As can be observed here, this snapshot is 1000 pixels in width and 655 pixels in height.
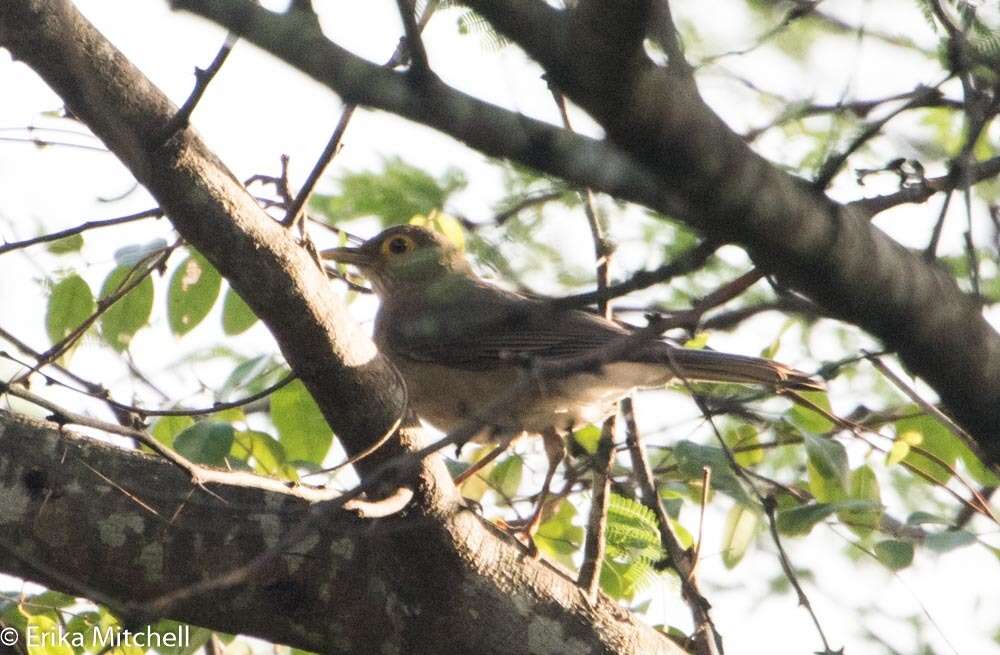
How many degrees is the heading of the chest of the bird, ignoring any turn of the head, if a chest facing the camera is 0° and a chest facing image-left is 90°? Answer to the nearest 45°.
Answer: approximately 90°

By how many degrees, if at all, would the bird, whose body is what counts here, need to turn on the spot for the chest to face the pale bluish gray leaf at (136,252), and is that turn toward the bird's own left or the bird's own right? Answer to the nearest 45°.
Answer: approximately 45° to the bird's own left

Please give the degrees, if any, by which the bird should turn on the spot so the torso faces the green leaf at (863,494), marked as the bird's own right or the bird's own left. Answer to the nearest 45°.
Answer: approximately 180°

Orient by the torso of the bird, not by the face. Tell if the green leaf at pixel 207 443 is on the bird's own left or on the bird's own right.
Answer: on the bird's own left
